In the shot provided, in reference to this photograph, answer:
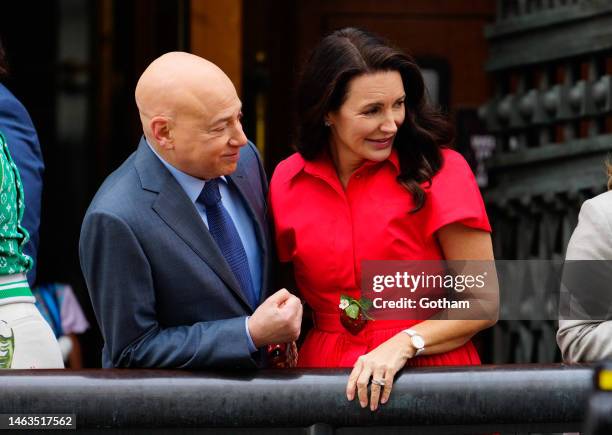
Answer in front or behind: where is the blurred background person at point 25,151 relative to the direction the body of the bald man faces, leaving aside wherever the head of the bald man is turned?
behind

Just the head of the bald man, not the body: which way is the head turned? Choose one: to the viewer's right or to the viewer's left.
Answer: to the viewer's right

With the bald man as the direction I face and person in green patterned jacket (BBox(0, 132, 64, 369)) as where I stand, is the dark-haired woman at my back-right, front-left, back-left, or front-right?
front-left

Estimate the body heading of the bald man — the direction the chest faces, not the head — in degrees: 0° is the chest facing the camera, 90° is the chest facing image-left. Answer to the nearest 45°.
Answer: approximately 315°

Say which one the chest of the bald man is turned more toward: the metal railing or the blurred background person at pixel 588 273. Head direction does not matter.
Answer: the metal railing

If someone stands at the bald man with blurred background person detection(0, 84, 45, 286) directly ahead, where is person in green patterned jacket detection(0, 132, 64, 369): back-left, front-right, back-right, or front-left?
front-left

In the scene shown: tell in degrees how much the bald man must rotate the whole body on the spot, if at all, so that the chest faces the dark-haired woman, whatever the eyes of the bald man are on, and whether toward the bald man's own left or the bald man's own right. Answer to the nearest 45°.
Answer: approximately 90° to the bald man's own left

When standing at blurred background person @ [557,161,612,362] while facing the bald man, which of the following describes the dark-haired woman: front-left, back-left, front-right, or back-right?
front-right

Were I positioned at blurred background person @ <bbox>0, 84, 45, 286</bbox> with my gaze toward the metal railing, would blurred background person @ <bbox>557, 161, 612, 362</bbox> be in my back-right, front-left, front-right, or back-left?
front-left

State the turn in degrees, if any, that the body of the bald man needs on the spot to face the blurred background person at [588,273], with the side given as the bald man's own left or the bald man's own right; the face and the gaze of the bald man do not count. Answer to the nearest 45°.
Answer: approximately 45° to the bald man's own left

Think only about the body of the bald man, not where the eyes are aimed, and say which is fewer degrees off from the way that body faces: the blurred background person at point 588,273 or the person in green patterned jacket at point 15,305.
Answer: the blurred background person

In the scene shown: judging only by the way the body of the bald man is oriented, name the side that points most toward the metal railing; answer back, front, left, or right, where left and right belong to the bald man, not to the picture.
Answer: front
